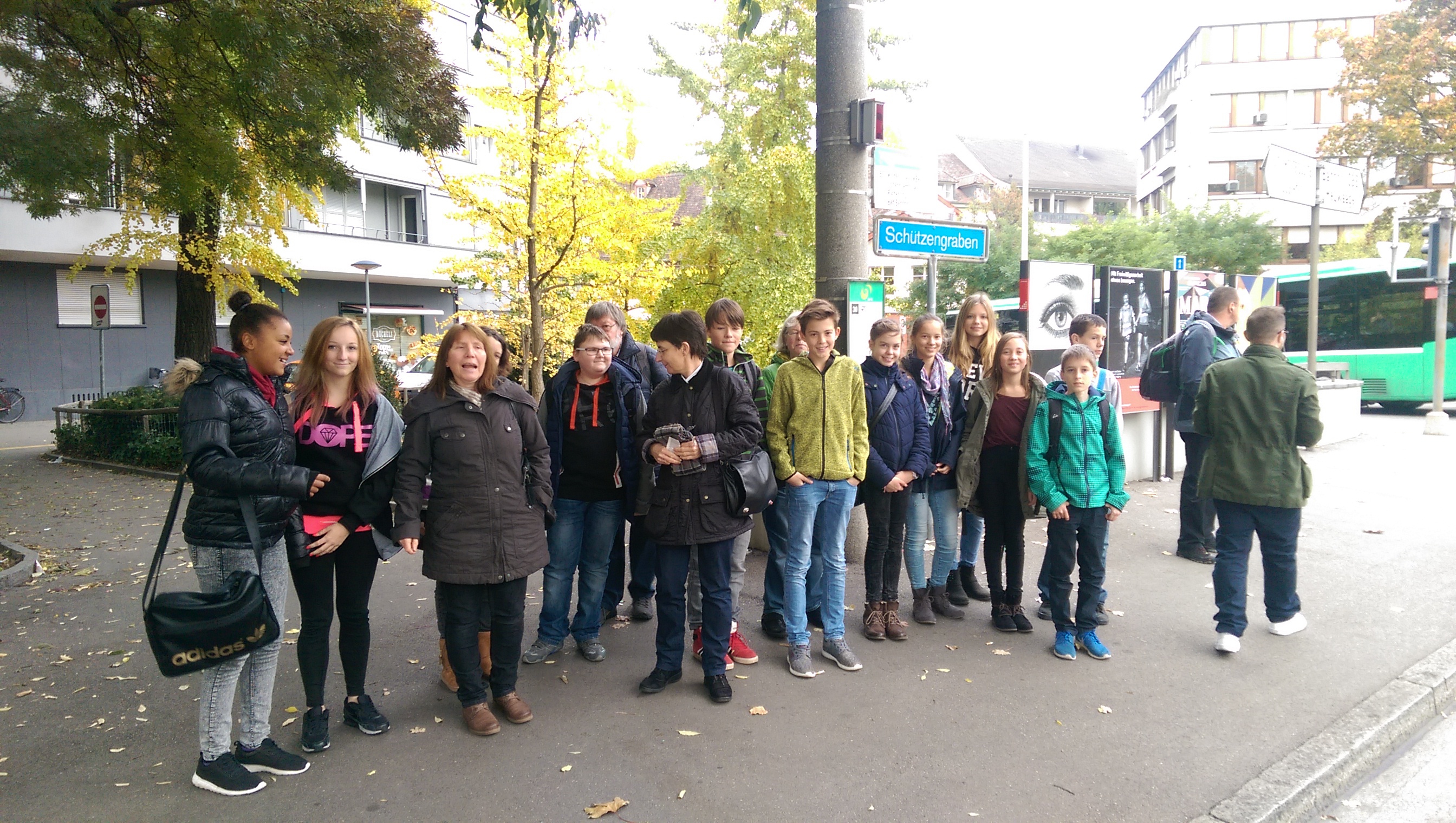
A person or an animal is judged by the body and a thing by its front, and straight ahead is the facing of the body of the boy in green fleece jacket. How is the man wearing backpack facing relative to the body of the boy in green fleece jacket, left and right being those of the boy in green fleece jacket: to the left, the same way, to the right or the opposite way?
to the left

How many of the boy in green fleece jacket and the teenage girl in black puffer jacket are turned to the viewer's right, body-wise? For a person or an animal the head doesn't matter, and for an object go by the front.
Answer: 1

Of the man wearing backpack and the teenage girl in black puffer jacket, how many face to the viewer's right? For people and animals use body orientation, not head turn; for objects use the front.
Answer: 2

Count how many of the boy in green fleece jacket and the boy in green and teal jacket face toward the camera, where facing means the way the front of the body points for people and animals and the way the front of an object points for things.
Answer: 2

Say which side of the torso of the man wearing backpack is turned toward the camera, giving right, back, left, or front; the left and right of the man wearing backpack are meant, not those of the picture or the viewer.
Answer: right

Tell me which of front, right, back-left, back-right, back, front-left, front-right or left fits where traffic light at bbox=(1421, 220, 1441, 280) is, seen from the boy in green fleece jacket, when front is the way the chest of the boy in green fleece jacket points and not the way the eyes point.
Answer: back-left

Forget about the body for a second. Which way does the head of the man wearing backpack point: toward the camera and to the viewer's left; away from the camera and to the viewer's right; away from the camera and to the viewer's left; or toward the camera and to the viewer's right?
away from the camera and to the viewer's right

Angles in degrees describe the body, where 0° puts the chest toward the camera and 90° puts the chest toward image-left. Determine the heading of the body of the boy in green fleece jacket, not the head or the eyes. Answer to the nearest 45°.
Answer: approximately 0°

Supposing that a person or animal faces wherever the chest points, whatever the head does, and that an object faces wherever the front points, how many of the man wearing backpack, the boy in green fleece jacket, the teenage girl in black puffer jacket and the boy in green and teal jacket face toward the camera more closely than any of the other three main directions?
2

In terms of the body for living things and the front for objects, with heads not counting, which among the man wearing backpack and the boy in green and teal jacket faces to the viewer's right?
the man wearing backpack
